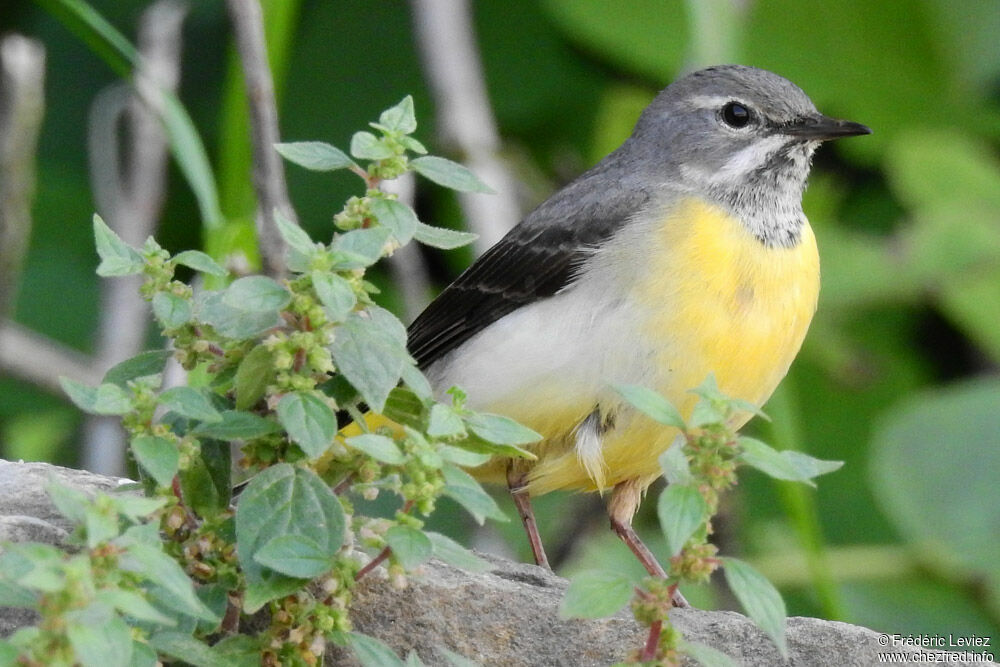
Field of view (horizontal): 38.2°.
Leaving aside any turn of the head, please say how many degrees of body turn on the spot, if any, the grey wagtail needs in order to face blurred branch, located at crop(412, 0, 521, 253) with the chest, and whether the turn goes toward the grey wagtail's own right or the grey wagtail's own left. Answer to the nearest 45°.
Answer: approximately 180°

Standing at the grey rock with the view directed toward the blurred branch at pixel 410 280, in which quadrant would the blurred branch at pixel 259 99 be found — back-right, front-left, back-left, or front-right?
front-left

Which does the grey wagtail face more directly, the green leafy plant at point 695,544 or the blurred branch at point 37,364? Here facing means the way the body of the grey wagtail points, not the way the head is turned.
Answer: the green leafy plant

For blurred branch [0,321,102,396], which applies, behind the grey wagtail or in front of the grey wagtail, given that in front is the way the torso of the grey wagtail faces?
behind

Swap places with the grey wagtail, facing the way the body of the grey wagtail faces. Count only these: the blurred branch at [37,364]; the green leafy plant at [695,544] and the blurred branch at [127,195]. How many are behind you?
2

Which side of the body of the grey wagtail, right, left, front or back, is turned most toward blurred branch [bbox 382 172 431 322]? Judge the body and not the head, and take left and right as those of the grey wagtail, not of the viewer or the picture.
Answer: back

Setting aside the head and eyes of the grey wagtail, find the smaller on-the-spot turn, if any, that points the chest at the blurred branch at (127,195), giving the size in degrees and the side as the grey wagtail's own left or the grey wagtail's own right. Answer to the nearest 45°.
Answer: approximately 180°

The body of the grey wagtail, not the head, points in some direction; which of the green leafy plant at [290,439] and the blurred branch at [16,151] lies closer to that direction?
the green leafy plant

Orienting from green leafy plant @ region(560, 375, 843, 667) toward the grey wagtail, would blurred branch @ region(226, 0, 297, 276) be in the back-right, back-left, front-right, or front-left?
front-left

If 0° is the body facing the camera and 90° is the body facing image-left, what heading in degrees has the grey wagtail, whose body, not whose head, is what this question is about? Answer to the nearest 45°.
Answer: approximately 315°

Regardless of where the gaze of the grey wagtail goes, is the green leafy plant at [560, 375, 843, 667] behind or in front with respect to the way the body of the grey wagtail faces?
in front

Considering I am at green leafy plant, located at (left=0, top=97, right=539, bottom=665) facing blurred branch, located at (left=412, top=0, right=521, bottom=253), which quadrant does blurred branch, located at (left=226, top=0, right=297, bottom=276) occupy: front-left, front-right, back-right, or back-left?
front-left
